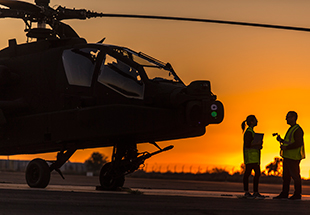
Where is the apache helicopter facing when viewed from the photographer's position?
facing the viewer and to the right of the viewer

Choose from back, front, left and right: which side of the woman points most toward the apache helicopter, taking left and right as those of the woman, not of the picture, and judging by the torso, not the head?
back

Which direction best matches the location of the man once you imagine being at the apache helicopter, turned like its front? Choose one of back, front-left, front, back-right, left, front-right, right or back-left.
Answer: front-left

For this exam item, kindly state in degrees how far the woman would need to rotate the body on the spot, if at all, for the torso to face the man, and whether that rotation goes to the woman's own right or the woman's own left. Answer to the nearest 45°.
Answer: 0° — they already face them

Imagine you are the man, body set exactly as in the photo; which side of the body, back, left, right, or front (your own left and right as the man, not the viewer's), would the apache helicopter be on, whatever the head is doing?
front

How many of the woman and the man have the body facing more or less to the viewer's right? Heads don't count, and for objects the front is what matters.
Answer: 1

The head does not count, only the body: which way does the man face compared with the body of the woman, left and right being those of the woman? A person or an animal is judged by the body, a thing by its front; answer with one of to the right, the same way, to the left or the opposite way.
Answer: the opposite way

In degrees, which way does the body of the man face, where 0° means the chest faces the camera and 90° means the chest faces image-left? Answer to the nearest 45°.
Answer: approximately 90°

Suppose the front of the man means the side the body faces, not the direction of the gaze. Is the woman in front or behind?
in front

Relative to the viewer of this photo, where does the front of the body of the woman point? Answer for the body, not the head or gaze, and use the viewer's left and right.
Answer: facing to the right of the viewer

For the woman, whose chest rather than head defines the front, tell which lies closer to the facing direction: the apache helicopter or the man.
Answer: the man

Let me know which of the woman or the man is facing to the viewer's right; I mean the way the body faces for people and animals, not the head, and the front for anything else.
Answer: the woman
